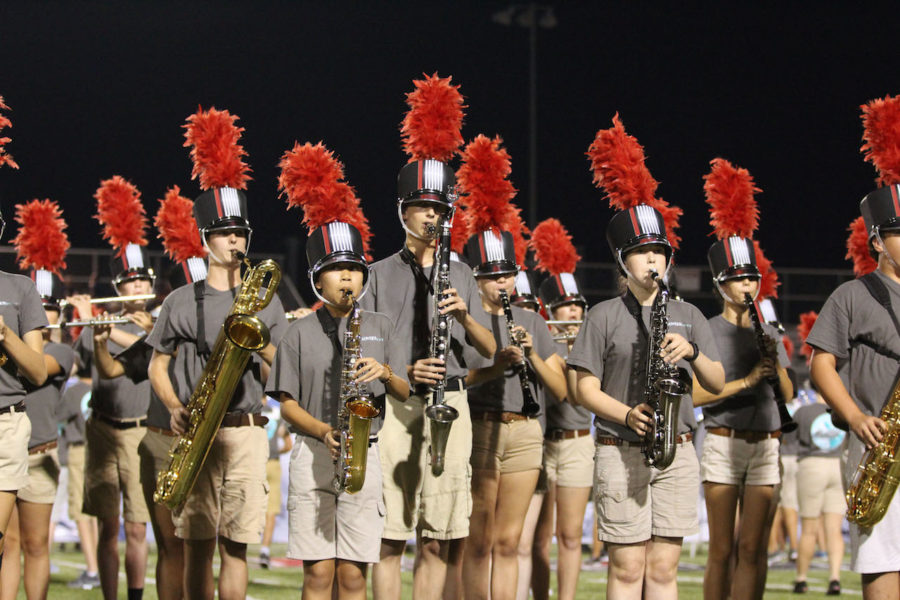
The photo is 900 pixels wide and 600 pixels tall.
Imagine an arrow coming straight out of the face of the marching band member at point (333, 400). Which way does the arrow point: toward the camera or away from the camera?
toward the camera

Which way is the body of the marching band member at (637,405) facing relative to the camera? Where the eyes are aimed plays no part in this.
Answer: toward the camera

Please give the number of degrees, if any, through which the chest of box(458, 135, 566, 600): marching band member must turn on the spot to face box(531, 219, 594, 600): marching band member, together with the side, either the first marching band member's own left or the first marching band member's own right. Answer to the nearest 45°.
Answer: approximately 180°

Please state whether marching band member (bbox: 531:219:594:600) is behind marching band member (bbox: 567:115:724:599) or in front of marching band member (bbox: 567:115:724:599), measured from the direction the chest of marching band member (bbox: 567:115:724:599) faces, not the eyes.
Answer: behind

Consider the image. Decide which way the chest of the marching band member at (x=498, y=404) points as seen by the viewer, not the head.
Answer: toward the camera

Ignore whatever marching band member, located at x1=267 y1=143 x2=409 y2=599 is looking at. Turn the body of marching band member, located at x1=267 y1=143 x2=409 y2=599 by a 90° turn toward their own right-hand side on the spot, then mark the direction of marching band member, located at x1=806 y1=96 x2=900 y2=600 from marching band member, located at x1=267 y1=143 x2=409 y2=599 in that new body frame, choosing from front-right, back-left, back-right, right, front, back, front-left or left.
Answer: back

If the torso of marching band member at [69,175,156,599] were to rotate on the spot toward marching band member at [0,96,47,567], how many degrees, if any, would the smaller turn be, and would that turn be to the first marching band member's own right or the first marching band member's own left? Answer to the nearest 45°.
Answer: approximately 45° to the first marching band member's own right

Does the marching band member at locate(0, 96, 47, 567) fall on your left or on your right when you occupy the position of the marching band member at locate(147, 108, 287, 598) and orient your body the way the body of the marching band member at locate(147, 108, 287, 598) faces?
on your right

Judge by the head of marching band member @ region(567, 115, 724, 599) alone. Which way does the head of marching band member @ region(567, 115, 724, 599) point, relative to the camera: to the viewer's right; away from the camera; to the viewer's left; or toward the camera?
toward the camera

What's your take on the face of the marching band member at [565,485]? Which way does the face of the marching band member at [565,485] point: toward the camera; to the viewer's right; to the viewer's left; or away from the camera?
toward the camera

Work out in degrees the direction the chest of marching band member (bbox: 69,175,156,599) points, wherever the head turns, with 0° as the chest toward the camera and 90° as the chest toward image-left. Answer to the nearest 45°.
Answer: approximately 315°
